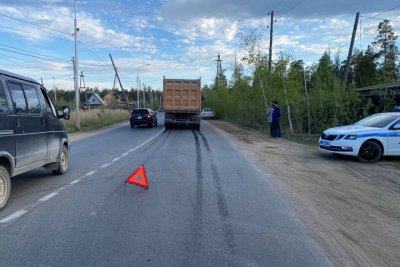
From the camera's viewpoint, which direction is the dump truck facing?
away from the camera

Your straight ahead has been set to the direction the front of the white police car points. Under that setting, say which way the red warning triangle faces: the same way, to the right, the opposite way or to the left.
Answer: to the left

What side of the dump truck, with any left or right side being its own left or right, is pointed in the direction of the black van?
back

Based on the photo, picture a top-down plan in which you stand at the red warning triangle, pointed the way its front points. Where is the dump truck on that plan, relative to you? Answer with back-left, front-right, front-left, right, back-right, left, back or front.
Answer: back

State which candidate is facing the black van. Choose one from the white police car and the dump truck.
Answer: the white police car

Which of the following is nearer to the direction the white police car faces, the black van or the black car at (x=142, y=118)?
the black van

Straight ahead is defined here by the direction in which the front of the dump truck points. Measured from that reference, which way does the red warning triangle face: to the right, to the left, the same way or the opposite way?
the opposite way

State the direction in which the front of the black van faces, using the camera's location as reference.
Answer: facing away from the viewer and to the right of the viewer

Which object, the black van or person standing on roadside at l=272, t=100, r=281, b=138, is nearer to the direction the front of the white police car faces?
the black van

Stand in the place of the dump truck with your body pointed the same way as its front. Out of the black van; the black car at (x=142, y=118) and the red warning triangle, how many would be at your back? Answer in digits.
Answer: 2

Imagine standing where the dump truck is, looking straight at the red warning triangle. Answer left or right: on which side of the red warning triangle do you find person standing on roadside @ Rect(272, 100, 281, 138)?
left

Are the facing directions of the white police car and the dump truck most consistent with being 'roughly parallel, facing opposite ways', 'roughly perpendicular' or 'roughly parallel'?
roughly perpendicular
